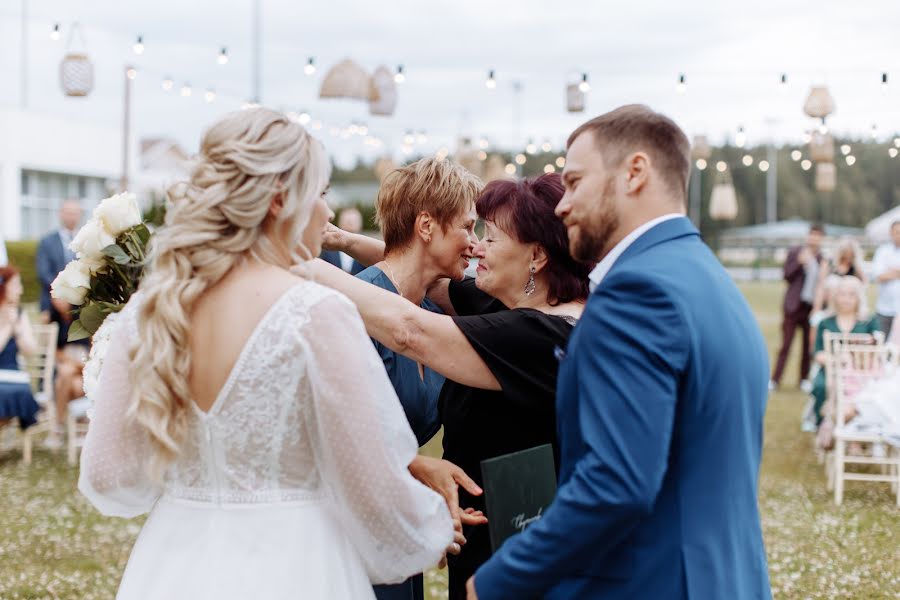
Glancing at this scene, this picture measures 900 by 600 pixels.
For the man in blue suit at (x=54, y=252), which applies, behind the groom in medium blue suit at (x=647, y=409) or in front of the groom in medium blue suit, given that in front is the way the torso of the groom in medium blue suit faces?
in front

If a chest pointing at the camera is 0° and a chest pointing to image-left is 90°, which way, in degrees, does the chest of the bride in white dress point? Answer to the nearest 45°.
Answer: approximately 225°

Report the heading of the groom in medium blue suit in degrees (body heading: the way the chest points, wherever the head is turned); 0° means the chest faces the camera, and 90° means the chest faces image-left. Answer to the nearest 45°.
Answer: approximately 135°

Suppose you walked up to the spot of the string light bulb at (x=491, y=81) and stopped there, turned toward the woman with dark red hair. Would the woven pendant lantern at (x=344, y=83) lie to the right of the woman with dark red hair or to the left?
right

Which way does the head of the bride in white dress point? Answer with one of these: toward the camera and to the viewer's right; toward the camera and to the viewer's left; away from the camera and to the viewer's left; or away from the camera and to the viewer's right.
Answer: away from the camera and to the viewer's right

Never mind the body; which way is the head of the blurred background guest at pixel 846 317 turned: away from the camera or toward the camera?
toward the camera

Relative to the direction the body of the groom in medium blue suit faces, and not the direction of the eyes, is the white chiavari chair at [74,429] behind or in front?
in front

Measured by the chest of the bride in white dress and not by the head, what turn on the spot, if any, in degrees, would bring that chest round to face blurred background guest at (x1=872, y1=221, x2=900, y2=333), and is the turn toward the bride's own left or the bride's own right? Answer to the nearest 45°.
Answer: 0° — they already face them

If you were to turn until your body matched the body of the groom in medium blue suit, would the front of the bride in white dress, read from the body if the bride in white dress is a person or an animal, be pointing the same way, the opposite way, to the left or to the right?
to the right

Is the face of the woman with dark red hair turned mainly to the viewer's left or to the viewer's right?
to the viewer's left

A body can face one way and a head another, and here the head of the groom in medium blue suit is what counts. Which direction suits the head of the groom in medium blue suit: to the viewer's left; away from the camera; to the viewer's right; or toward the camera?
to the viewer's left
